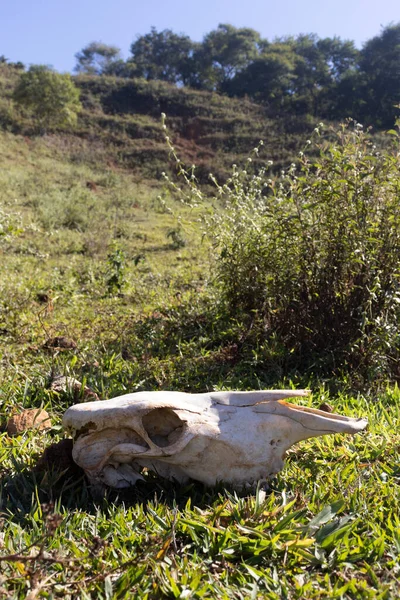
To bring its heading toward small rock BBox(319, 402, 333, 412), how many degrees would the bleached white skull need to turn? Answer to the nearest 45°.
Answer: approximately 45° to its left

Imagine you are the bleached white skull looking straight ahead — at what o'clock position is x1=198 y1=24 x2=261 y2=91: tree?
The tree is roughly at 9 o'clock from the bleached white skull.

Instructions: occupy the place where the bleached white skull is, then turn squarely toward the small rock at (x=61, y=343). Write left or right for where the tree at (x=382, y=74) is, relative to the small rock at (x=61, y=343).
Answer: right

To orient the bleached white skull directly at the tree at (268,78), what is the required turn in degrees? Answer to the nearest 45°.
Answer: approximately 90° to its left

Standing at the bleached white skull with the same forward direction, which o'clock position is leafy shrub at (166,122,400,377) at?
The leafy shrub is roughly at 10 o'clock from the bleached white skull.

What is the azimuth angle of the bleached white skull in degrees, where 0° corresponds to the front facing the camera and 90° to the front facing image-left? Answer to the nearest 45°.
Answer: approximately 270°

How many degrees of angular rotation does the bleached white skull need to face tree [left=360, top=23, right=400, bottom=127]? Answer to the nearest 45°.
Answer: approximately 90° to its left

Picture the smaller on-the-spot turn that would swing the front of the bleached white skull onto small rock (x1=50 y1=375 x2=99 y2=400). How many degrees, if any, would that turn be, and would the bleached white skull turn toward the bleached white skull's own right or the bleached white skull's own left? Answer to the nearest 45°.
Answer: approximately 135° to the bleached white skull's own left

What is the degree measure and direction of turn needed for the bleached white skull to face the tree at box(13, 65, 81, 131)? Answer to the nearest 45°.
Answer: approximately 90° to its left

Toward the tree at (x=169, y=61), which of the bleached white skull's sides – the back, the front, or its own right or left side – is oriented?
left
